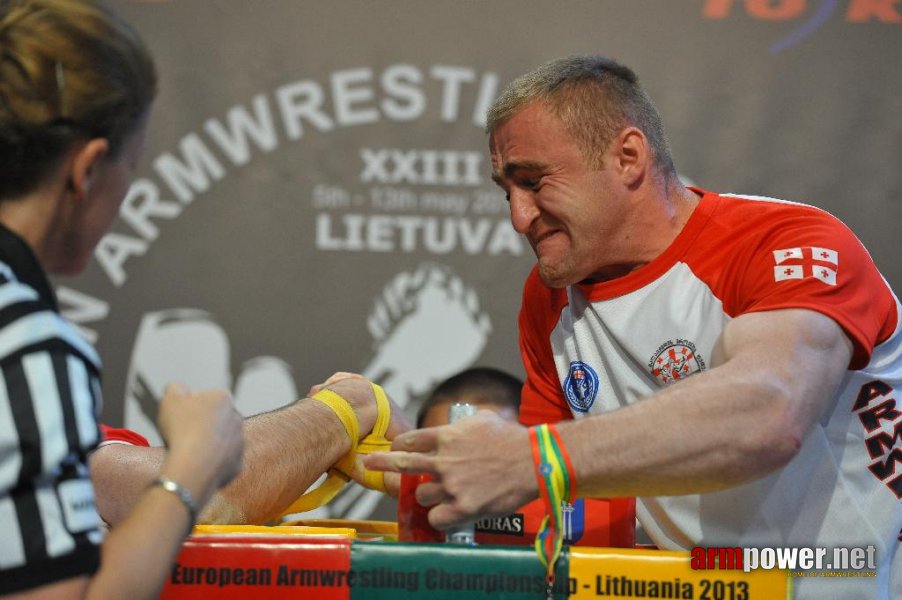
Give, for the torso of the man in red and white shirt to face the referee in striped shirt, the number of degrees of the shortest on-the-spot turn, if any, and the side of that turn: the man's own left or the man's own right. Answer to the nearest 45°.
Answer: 0° — they already face them

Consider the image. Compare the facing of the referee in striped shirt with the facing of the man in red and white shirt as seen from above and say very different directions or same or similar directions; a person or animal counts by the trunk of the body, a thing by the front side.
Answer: very different directions

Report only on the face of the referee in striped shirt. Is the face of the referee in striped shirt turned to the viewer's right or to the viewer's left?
to the viewer's right

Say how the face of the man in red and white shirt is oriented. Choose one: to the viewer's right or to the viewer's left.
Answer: to the viewer's left

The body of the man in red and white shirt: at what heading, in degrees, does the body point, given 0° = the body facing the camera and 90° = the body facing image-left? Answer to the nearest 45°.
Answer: approximately 45°

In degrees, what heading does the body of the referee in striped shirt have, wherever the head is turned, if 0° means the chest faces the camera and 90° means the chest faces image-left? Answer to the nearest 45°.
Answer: approximately 225°

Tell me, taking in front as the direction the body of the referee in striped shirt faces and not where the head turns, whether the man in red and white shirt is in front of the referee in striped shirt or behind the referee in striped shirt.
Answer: in front
